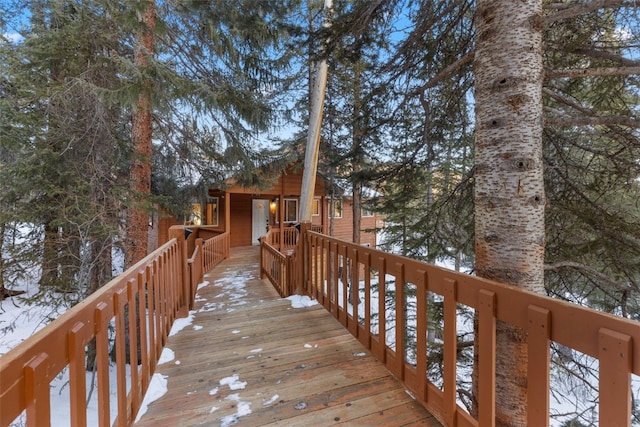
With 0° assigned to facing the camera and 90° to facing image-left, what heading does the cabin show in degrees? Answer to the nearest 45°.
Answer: approximately 0°

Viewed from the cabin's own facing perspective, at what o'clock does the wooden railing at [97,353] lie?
The wooden railing is roughly at 12 o'clock from the cabin.

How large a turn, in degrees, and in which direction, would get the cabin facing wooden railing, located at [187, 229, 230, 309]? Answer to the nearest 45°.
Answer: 0° — it already faces it

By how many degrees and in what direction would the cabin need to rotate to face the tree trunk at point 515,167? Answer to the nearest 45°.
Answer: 0° — it already faces it

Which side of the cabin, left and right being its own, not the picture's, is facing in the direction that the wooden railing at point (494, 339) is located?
front
